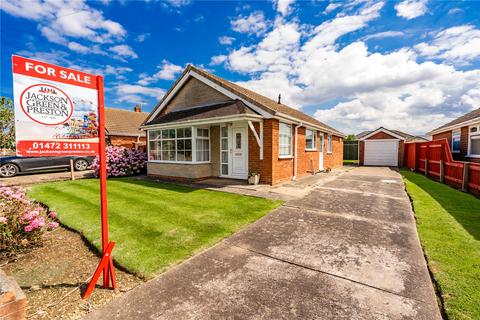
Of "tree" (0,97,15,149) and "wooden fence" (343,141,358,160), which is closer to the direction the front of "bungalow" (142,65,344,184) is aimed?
the tree

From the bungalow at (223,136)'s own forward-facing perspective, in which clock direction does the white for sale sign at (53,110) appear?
The white for sale sign is roughly at 11 o'clock from the bungalow.

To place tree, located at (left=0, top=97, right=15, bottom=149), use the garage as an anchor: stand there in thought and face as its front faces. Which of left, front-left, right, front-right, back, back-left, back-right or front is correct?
front-right

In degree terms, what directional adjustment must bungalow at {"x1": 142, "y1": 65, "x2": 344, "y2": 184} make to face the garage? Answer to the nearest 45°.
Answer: approximately 180°

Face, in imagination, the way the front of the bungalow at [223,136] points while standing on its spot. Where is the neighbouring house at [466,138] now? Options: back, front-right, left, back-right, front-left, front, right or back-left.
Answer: back-left

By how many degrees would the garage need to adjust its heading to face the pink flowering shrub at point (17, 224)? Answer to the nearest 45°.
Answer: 0° — it already faces it

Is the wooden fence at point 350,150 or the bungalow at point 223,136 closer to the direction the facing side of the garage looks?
the bungalow

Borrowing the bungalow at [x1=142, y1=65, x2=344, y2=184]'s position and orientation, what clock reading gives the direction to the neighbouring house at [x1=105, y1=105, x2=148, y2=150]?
The neighbouring house is roughly at 3 o'clock from the bungalow.

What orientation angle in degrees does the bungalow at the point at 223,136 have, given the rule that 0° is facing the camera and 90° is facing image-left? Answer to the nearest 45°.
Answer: approximately 45°

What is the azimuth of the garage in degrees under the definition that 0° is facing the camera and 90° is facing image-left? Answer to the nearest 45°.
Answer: approximately 0°

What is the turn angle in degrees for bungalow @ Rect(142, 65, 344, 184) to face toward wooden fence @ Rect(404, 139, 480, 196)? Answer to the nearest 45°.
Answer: approximately 135° to its left

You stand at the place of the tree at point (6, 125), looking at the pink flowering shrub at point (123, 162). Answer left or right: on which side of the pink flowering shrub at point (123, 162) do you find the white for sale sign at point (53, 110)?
right

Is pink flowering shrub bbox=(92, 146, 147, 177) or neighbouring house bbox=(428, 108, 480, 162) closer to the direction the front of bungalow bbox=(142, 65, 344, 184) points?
the pink flowering shrub
